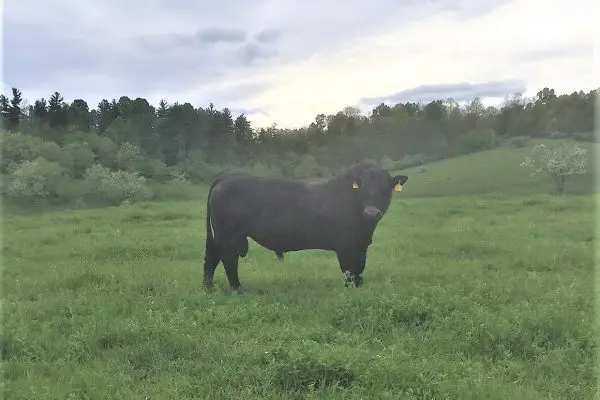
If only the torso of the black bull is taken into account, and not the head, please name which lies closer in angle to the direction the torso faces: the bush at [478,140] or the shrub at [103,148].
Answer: the bush

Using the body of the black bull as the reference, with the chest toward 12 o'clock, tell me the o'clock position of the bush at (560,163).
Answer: The bush is roughly at 10 o'clock from the black bull.

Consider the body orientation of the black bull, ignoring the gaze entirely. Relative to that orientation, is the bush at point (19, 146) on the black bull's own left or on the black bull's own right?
on the black bull's own left

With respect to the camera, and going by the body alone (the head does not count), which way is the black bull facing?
to the viewer's right

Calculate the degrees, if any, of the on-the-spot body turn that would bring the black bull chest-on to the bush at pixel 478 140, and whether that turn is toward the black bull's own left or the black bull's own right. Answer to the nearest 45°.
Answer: approximately 45° to the black bull's own left

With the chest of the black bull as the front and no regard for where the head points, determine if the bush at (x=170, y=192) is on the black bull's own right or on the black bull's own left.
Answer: on the black bull's own left

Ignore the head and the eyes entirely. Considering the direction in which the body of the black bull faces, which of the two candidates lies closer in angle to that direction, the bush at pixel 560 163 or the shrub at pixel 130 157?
the bush

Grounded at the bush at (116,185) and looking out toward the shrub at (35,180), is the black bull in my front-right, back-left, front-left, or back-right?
back-left

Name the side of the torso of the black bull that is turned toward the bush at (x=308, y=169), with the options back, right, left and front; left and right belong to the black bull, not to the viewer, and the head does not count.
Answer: left

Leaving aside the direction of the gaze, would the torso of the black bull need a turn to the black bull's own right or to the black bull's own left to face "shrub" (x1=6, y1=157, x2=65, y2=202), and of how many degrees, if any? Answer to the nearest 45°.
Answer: approximately 135° to the black bull's own left
